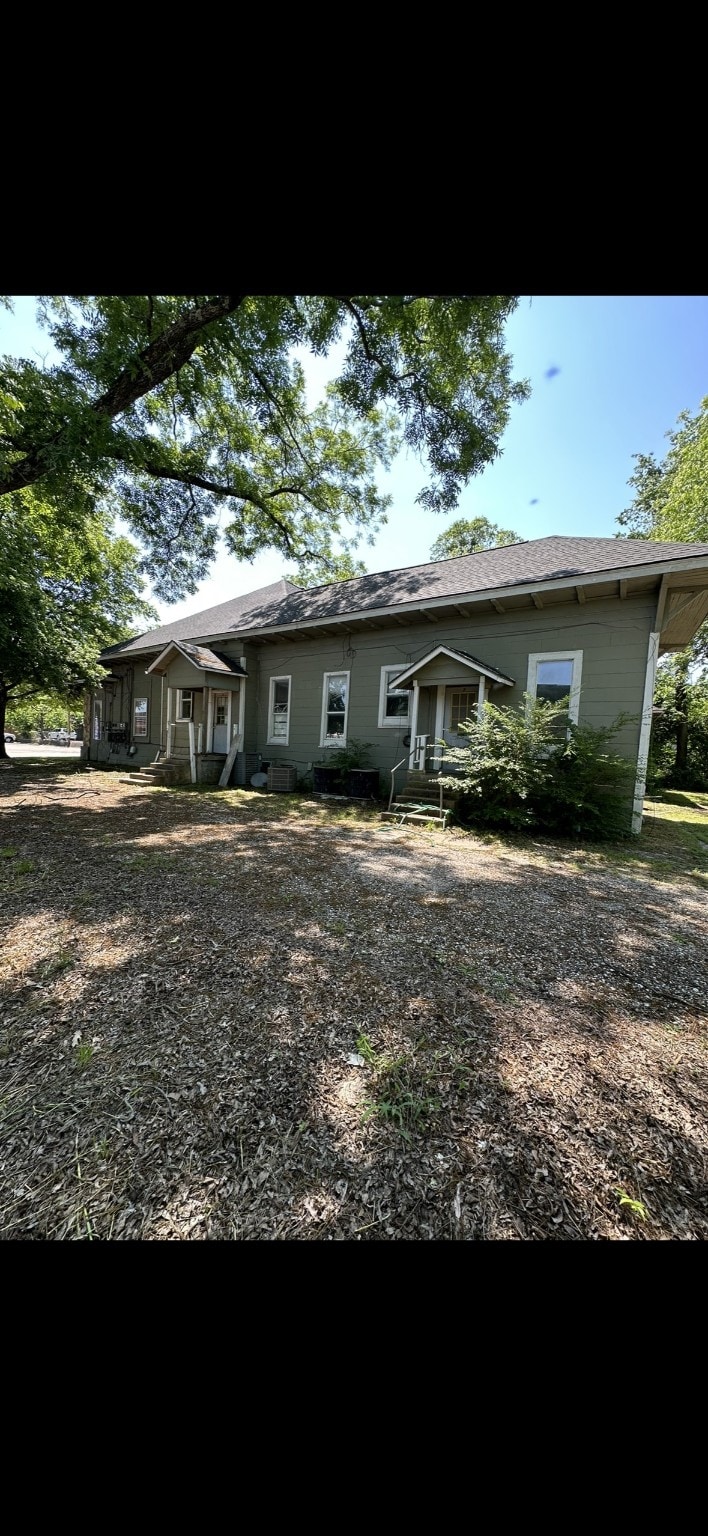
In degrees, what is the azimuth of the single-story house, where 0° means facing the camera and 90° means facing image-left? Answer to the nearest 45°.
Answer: approximately 45°

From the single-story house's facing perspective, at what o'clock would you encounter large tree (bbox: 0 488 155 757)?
The large tree is roughly at 2 o'clock from the single-story house.

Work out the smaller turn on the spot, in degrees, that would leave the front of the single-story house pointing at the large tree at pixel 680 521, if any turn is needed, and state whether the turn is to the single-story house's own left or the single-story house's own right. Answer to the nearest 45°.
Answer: approximately 180°

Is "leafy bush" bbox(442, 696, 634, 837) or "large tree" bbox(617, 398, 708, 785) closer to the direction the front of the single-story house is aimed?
the leafy bush
